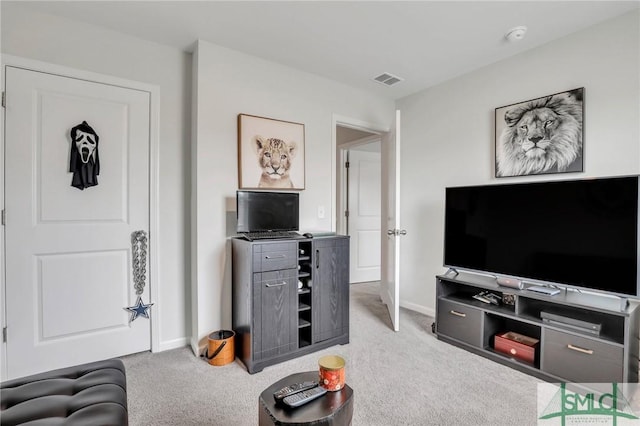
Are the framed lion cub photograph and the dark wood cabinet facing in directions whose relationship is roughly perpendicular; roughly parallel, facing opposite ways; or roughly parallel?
roughly parallel

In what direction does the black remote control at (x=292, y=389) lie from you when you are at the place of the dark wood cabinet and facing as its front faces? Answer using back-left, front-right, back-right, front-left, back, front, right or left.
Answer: front-right

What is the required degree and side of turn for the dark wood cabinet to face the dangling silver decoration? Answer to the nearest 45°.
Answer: approximately 135° to its right

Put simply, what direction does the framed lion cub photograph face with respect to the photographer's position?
facing the viewer and to the right of the viewer

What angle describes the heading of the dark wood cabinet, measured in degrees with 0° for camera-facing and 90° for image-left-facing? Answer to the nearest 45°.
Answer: approximately 315°

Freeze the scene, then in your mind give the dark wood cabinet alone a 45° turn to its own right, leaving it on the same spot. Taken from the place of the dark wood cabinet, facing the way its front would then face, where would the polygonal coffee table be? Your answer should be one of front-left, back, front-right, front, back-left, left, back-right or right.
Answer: front

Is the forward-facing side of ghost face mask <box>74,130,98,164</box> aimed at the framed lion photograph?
no

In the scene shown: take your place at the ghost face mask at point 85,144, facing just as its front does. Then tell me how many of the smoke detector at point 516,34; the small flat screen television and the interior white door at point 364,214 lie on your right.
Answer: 0

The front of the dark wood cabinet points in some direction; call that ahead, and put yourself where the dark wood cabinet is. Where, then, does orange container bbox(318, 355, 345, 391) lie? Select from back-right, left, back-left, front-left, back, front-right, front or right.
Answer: front-right

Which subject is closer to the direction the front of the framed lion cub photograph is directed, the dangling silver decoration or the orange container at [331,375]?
the orange container

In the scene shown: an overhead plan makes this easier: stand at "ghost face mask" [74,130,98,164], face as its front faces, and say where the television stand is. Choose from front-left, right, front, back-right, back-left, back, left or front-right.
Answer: front-left

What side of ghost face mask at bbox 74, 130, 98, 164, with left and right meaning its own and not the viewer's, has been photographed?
front

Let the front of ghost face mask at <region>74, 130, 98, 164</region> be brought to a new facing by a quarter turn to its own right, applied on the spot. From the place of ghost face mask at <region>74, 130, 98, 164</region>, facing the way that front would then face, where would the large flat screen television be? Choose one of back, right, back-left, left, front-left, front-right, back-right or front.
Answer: back-left

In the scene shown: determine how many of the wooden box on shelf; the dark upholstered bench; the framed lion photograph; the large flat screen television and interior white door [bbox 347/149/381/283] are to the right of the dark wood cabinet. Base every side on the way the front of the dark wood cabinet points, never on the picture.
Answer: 1

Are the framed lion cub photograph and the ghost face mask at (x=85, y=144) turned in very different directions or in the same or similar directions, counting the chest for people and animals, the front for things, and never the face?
same or similar directions

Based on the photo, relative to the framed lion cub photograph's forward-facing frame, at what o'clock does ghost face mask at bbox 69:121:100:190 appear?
The ghost face mask is roughly at 4 o'clock from the framed lion cub photograph.
